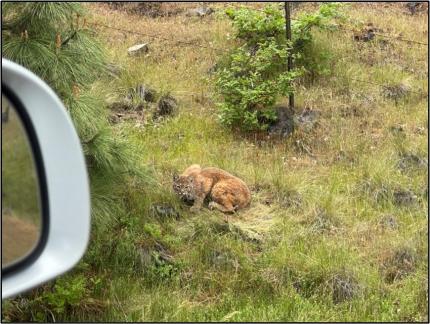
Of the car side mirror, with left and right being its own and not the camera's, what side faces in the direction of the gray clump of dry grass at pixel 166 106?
back

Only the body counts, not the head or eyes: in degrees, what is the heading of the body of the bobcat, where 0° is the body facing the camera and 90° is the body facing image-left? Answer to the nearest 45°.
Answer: approximately 45°

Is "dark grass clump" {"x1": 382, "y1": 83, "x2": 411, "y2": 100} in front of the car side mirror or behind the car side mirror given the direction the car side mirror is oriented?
behind

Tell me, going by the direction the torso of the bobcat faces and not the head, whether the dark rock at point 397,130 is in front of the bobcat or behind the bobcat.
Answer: behind

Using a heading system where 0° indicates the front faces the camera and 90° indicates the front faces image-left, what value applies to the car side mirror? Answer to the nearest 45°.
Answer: approximately 0°
